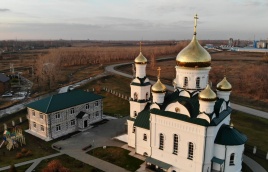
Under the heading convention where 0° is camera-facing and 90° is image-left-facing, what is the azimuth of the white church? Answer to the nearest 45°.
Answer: approximately 135°

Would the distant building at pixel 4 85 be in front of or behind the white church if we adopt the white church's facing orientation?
in front
